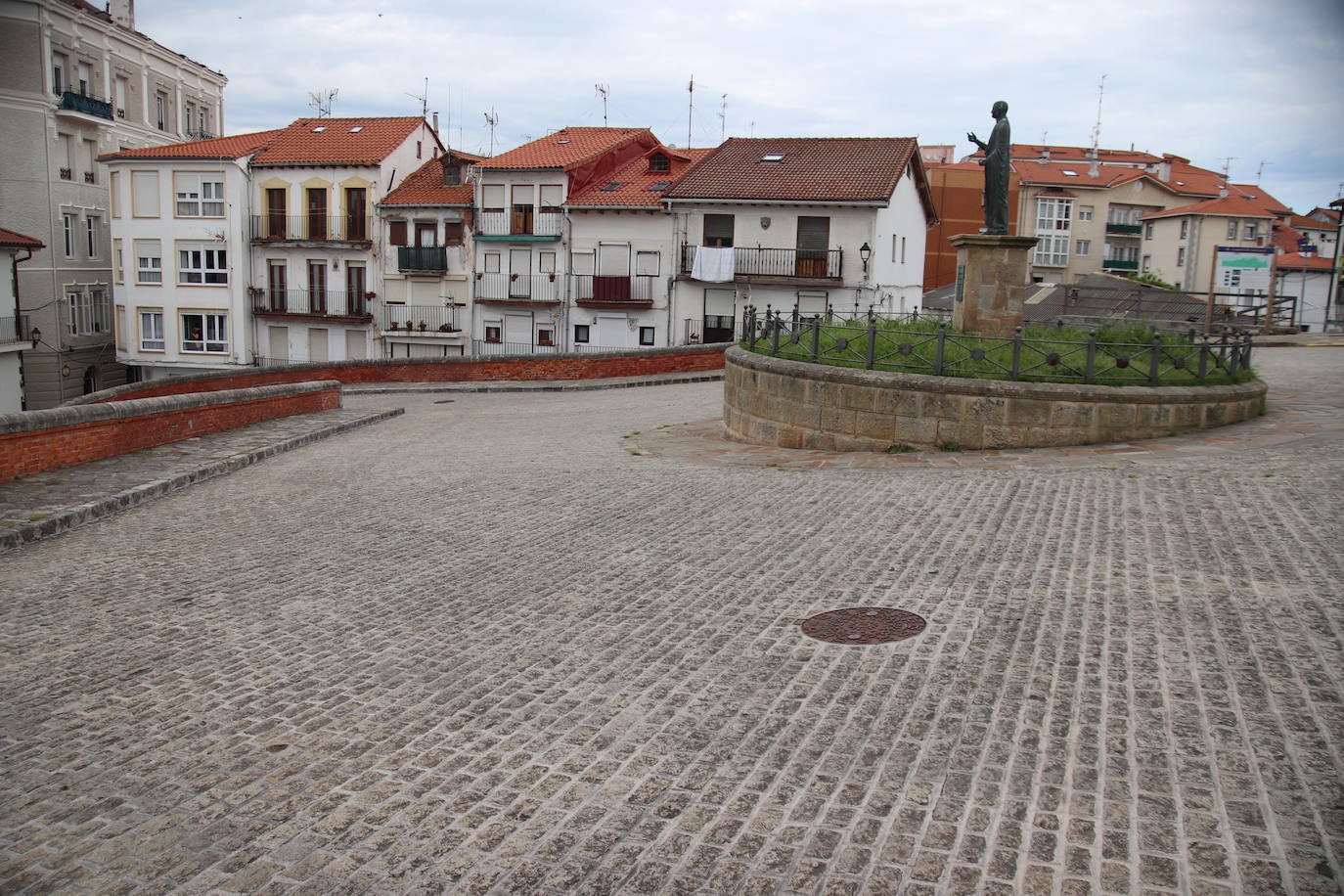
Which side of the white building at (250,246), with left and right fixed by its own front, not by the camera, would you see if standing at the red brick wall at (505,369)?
front

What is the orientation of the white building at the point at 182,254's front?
toward the camera

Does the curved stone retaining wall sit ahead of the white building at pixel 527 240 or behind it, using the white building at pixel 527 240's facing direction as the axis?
ahead

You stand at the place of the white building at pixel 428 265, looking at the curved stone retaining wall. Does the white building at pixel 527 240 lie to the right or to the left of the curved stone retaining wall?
left

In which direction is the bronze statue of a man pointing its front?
to the viewer's left

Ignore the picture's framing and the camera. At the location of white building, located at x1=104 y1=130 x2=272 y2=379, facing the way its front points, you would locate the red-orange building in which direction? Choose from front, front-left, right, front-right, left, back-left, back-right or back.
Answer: left

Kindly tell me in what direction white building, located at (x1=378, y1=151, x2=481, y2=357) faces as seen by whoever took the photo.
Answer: facing the viewer

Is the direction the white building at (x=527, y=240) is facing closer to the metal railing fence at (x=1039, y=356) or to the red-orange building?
the metal railing fence

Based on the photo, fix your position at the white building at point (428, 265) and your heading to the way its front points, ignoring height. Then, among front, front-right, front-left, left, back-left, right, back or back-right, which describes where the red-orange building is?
left

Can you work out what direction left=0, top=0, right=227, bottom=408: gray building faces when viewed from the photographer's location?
facing the viewer and to the right of the viewer

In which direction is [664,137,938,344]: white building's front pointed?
toward the camera
